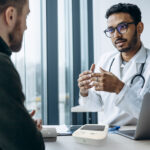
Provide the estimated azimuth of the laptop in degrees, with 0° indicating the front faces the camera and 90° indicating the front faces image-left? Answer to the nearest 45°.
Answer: approximately 135°

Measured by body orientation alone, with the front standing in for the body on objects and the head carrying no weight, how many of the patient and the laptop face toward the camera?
0

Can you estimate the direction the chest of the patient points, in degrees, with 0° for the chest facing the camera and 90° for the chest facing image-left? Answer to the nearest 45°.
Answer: approximately 225°

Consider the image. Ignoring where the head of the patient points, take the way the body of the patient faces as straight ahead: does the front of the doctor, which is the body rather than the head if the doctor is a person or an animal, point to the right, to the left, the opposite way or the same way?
the opposite way

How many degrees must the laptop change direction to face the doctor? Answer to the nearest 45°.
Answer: approximately 45° to its right

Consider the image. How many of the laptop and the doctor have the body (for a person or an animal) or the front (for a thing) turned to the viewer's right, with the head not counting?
0

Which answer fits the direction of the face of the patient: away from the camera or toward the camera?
away from the camera

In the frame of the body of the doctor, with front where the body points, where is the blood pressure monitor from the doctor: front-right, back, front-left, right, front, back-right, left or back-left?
front-left

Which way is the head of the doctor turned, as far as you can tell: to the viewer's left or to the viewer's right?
to the viewer's left

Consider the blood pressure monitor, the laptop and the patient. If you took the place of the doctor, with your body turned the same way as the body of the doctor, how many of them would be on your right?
0
